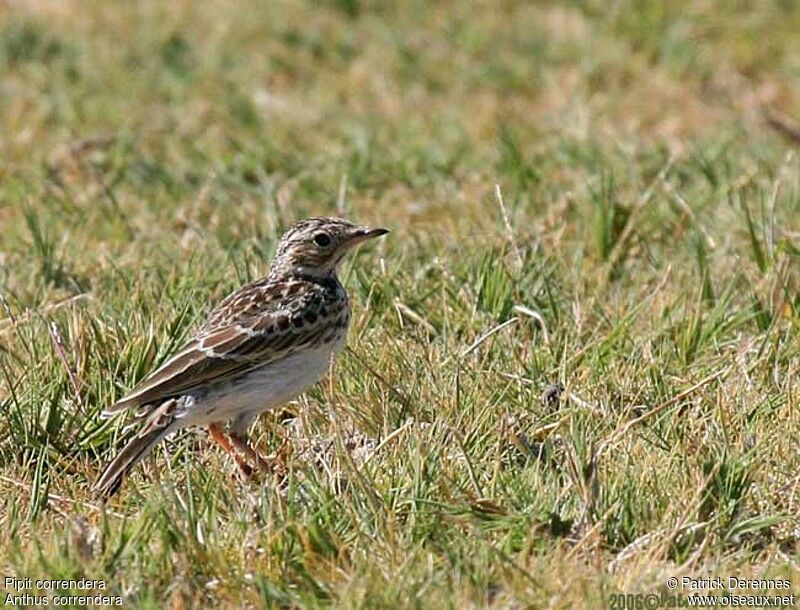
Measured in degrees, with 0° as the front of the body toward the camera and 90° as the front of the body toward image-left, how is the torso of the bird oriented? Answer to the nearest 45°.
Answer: approximately 270°
